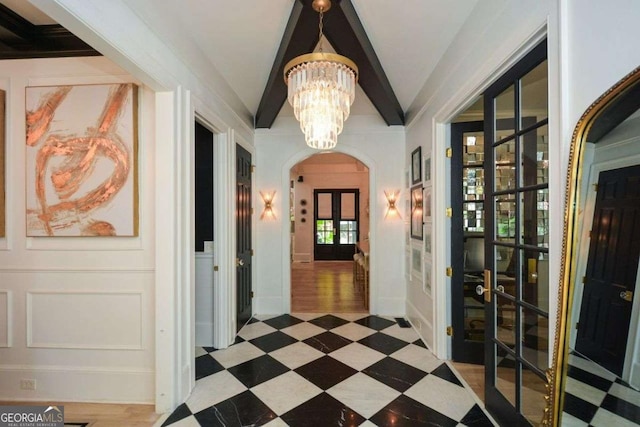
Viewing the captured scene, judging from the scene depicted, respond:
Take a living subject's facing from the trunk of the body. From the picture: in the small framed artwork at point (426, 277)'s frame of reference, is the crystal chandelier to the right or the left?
on its left

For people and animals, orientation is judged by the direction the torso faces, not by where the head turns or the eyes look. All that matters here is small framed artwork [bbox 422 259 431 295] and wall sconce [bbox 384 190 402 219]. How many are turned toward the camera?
1

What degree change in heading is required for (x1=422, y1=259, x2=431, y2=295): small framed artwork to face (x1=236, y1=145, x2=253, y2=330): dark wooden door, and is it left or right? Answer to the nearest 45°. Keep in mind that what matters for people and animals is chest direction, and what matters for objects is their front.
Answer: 0° — it already faces it

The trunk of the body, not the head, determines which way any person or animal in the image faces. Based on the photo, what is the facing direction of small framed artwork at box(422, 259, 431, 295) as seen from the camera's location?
facing to the left of the viewer

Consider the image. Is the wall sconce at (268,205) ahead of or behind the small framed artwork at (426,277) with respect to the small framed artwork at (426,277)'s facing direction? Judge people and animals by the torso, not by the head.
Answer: ahead

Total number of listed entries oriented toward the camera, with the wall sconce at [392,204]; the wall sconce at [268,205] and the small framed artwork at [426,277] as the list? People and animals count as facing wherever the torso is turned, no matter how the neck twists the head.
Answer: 2

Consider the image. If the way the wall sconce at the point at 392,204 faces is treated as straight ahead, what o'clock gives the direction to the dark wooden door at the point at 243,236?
The dark wooden door is roughly at 2 o'clock from the wall sconce.

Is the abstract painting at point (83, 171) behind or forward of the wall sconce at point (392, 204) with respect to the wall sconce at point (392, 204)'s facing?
forward

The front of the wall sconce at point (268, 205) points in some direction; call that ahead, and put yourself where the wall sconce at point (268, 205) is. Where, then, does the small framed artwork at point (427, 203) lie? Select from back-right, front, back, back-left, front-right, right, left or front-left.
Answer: front-left

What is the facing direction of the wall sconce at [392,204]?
toward the camera

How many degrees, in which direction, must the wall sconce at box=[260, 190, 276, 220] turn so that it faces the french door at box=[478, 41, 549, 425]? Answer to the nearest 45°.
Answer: approximately 45° to its left

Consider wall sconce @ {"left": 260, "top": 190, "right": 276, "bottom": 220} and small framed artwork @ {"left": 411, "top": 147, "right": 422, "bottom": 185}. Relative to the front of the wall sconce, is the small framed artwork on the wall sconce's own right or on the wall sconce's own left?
on the wall sconce's own left

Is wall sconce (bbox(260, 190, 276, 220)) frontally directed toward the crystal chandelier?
yes

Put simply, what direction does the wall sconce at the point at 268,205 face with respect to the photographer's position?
facing the viewer

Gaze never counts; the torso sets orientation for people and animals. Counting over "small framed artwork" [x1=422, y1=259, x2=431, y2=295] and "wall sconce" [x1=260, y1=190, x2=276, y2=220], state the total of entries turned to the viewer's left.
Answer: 1

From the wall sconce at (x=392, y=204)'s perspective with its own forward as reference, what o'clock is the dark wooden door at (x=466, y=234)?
The dark wooden door is roughly at 11 o'clock from the wall sconce.
